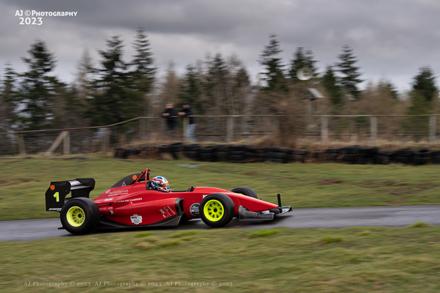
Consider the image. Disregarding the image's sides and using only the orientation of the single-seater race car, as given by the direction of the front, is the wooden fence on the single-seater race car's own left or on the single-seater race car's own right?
on the single-seater race car's own left

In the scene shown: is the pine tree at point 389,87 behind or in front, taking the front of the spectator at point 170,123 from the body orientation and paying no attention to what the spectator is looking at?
behind

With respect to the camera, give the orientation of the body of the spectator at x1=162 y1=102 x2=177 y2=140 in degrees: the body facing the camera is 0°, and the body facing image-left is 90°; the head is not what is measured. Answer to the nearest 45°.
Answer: approximately 45°

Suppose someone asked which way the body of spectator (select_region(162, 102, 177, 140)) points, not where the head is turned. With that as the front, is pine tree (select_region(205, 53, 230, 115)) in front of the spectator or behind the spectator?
behind

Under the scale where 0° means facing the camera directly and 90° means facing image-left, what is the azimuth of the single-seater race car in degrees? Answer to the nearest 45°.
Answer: approximately 270°

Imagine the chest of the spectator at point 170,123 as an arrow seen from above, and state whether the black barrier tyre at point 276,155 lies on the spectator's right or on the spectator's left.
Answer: on the spectator's left

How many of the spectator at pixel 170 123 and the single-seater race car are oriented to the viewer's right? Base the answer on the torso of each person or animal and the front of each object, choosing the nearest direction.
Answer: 1

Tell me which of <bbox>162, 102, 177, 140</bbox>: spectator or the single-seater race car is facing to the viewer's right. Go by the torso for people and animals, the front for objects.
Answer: the single-seater race car

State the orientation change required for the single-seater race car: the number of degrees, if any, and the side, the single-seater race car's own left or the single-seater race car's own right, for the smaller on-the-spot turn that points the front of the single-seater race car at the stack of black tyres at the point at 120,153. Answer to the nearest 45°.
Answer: approximately 90° to the single-seater race car's own left

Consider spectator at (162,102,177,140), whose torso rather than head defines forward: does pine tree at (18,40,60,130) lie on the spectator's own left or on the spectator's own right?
on the spectator's own right

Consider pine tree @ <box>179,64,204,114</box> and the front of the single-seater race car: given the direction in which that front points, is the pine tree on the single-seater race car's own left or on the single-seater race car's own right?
on the single-seater race car's own left
